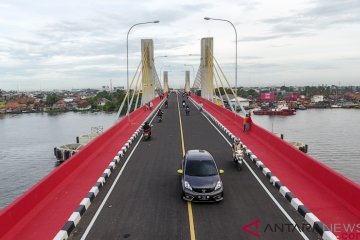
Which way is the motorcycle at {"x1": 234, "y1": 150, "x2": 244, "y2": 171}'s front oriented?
toward the camera
